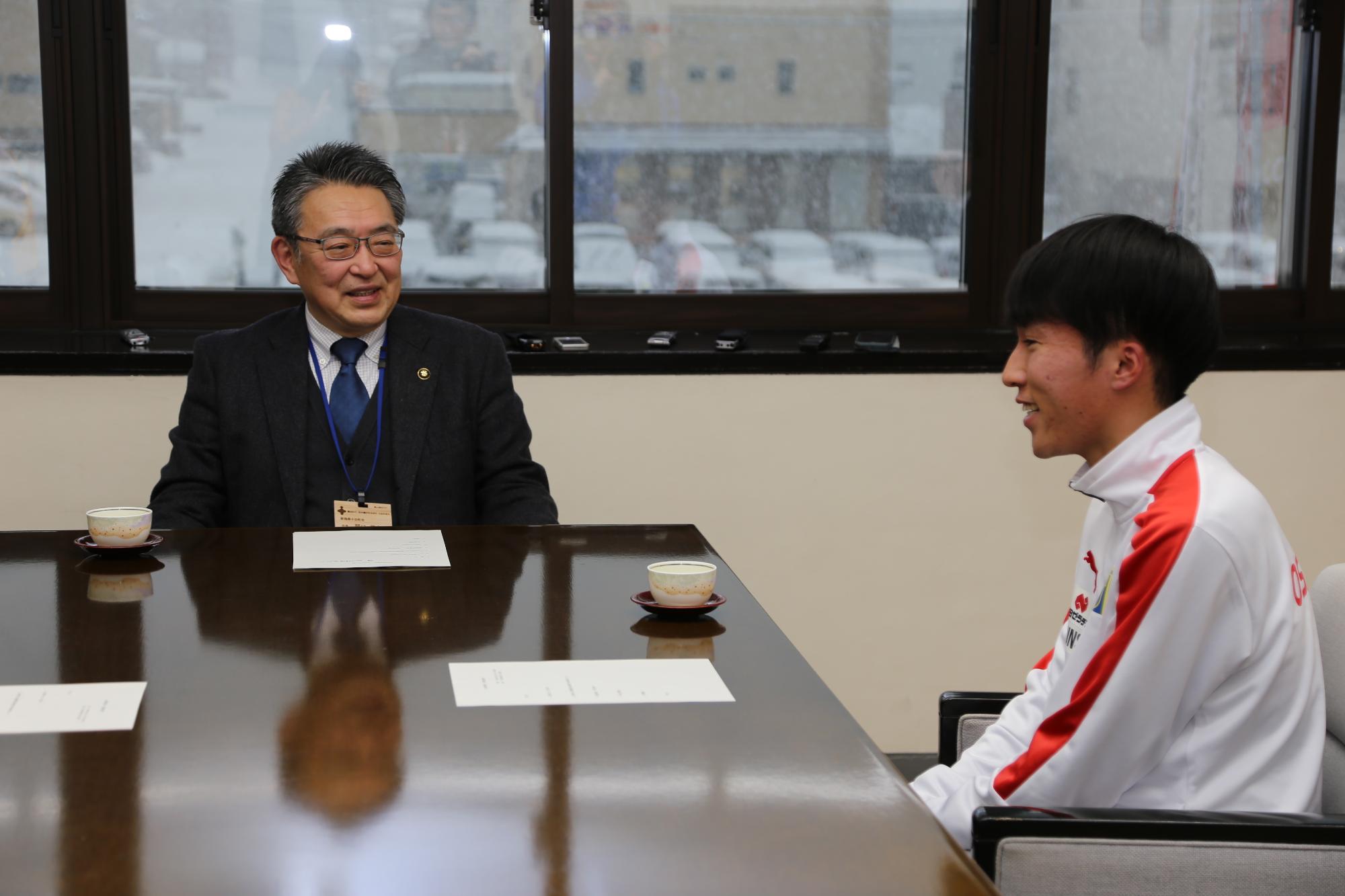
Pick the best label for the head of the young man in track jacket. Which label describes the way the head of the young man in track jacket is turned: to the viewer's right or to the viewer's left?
to the viewer's left

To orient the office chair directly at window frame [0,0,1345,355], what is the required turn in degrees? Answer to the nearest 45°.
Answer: approximately 45° to its right

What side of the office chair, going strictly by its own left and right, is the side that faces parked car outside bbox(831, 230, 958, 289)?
right

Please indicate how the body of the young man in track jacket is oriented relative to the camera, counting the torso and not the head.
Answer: to the viewer's left

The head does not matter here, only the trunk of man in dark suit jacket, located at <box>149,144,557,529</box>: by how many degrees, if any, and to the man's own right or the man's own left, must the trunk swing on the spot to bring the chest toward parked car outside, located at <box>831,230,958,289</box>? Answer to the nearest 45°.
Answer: approximately 135° to the man's own left

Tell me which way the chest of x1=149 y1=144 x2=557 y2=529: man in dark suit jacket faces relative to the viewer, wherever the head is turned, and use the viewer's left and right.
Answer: facing the viewer

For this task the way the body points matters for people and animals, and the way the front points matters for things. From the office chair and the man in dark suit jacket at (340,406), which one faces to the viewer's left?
the office chair

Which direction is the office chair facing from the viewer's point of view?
to the viewer's left

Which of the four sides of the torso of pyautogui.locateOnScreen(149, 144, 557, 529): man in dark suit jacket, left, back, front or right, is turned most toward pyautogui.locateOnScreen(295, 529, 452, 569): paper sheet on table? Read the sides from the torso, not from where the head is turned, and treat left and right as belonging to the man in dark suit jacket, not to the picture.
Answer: front

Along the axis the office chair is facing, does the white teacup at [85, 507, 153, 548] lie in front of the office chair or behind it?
in front

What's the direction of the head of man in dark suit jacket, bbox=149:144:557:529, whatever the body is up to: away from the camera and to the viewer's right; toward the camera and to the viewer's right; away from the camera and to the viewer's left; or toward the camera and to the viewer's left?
toward the camera and to the viewer's right

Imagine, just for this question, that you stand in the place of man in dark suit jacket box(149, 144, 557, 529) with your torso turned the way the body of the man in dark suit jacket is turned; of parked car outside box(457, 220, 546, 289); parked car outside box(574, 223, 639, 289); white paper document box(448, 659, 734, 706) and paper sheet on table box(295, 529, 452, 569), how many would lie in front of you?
2
